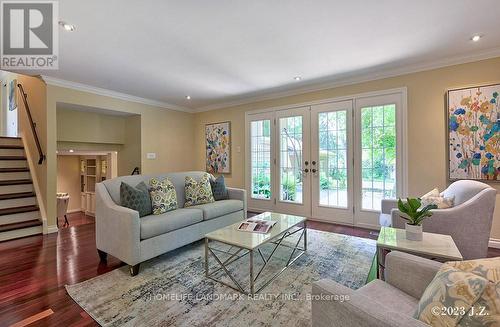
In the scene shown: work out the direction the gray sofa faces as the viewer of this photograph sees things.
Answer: facing the viewer and to the right of the viewer

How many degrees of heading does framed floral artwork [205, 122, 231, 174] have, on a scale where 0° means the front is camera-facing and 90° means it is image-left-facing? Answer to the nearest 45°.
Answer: approximately 45°

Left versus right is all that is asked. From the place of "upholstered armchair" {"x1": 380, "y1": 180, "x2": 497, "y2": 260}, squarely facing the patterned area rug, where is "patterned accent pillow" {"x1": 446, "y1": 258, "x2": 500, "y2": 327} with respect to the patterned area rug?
left

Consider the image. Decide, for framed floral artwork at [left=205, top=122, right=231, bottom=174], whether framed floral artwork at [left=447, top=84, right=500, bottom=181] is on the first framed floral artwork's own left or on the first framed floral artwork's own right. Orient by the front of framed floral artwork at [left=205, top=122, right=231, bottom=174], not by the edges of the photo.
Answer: on the first framed floral artwork's own left

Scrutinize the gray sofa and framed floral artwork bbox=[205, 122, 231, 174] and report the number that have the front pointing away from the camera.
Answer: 0

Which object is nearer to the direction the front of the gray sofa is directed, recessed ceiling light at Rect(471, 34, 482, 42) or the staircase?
the recessed ceiling light

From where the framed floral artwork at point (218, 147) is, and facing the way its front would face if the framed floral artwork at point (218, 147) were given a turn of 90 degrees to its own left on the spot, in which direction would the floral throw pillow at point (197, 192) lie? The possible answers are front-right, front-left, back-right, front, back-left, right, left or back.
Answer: front-right

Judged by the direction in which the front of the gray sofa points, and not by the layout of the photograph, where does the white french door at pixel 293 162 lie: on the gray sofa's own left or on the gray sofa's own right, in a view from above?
on the gray sofa's own left

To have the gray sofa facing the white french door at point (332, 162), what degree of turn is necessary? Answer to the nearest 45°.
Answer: approximately 45° to its left

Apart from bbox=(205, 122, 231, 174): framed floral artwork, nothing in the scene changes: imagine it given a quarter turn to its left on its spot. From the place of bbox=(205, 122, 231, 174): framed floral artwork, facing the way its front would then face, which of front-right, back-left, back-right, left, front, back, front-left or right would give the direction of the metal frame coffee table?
front-right

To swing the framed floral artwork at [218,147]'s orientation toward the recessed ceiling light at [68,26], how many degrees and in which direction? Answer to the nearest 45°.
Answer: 0° — it already faces it

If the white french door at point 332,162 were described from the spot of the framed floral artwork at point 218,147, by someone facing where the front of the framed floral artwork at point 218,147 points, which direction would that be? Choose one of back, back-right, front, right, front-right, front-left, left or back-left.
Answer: left

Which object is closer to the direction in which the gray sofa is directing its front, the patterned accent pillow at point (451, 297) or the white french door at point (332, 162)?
the patterned accent pillow

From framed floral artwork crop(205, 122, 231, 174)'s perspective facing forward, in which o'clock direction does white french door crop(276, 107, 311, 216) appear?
The white french door is roughly at 9 o'clock from the framed floral artwork.
